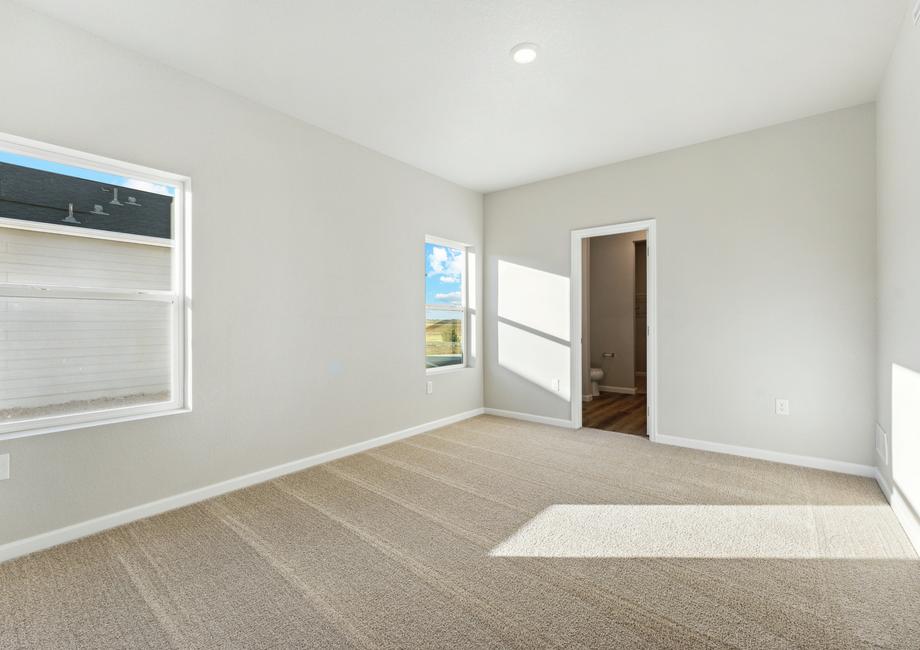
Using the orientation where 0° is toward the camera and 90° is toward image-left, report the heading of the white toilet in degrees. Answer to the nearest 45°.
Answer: approximately 270°

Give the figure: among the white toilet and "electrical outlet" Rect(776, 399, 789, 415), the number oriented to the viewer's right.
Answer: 1

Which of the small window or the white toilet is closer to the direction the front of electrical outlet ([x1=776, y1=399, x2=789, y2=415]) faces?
the small window

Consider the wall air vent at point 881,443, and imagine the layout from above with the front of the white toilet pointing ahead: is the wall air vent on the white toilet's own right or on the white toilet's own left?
on the white toilet's own right

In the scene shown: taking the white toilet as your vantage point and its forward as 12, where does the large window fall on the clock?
The large window is roughly at 4 o'clock from the white toilet.

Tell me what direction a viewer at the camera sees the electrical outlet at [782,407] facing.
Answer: facing the viewer

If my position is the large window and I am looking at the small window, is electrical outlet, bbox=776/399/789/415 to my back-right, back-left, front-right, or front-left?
front-right

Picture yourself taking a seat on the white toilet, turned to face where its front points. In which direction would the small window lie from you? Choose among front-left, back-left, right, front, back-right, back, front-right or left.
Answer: back-right

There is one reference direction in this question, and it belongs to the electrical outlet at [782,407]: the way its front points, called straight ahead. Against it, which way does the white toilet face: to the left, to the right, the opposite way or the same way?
to the left

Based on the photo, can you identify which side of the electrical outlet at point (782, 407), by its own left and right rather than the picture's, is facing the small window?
right

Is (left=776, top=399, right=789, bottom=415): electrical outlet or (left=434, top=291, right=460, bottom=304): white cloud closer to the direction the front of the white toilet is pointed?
the electrical outlet

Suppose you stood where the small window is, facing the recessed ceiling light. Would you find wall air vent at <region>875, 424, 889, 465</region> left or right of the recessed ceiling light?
left

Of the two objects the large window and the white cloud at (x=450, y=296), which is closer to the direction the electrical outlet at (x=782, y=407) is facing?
the large window
